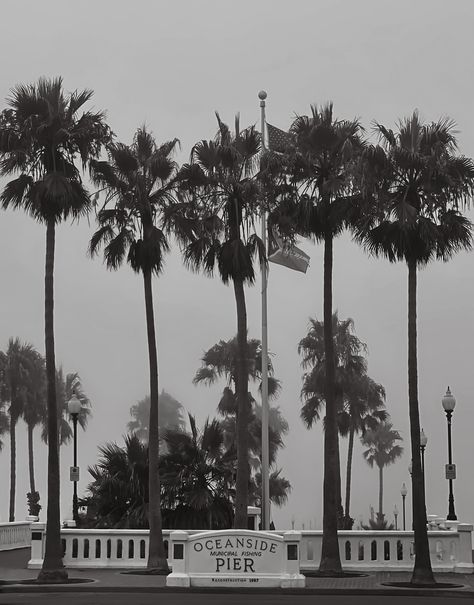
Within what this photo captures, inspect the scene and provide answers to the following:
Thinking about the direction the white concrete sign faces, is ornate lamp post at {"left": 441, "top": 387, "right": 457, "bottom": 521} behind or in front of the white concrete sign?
behind

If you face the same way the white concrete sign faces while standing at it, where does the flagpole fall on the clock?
The flagpole is roughly at 6 o'clock from the white concrete sign.

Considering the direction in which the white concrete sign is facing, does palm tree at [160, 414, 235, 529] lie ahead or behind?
behind

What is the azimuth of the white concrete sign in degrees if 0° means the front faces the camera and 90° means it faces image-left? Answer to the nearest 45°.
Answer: approximately 0°

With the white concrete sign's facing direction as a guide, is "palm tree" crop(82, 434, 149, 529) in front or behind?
behind
